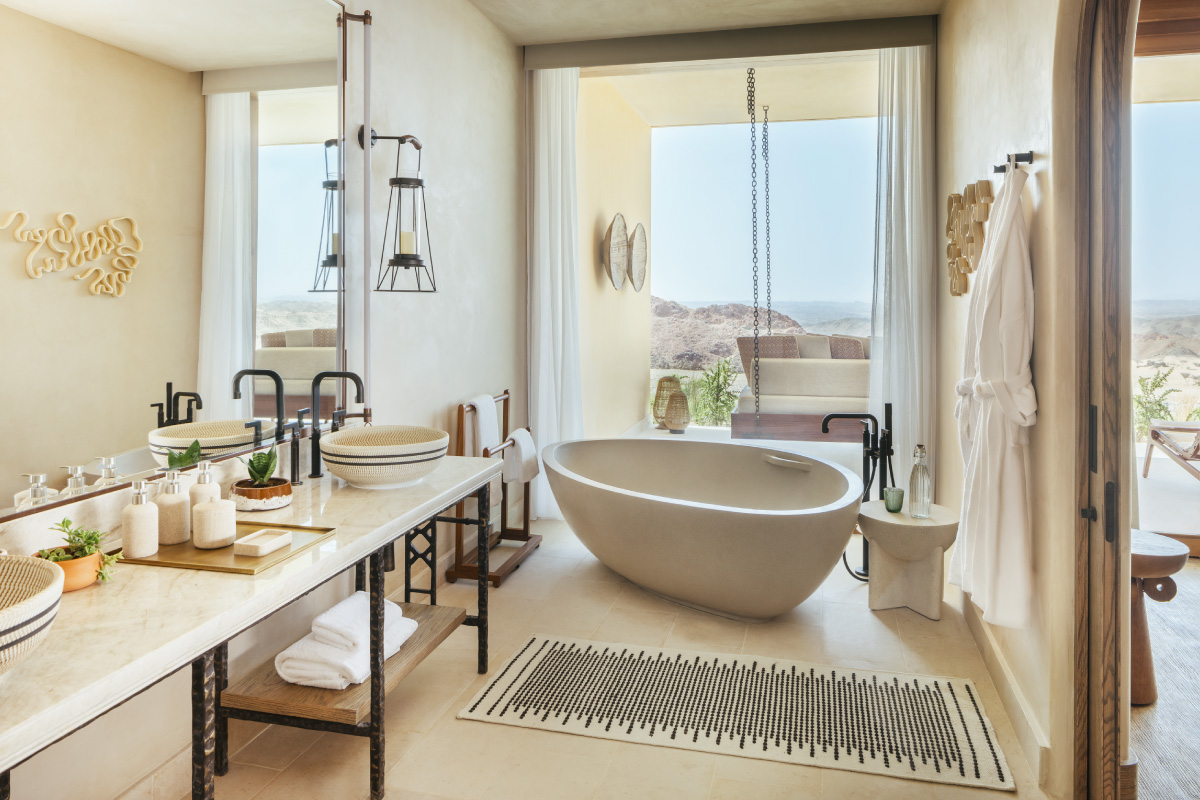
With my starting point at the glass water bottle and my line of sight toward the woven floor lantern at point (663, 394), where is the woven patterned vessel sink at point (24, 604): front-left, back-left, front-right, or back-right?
back-left

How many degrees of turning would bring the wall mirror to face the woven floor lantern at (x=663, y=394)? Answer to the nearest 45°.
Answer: approximately 90° to its left

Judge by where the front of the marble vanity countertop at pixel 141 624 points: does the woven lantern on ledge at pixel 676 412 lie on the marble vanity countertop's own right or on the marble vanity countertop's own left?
on the marble vanity countertop's own left

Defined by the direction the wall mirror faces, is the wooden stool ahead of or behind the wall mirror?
ahead

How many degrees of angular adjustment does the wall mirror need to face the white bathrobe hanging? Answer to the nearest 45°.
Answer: approximately 45° to its left

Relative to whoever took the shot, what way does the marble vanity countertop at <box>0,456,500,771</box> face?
facing the viewer and to the right of the viewer

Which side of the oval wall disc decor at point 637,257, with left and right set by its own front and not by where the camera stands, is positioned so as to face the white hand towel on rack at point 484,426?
right

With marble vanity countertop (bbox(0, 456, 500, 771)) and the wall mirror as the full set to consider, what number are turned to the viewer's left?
0

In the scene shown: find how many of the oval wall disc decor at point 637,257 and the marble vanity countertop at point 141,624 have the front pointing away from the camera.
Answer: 0

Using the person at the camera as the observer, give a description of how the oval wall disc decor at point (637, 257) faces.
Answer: facing to the right of the viewer

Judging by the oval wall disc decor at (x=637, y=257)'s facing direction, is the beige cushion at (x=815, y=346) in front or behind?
in front
